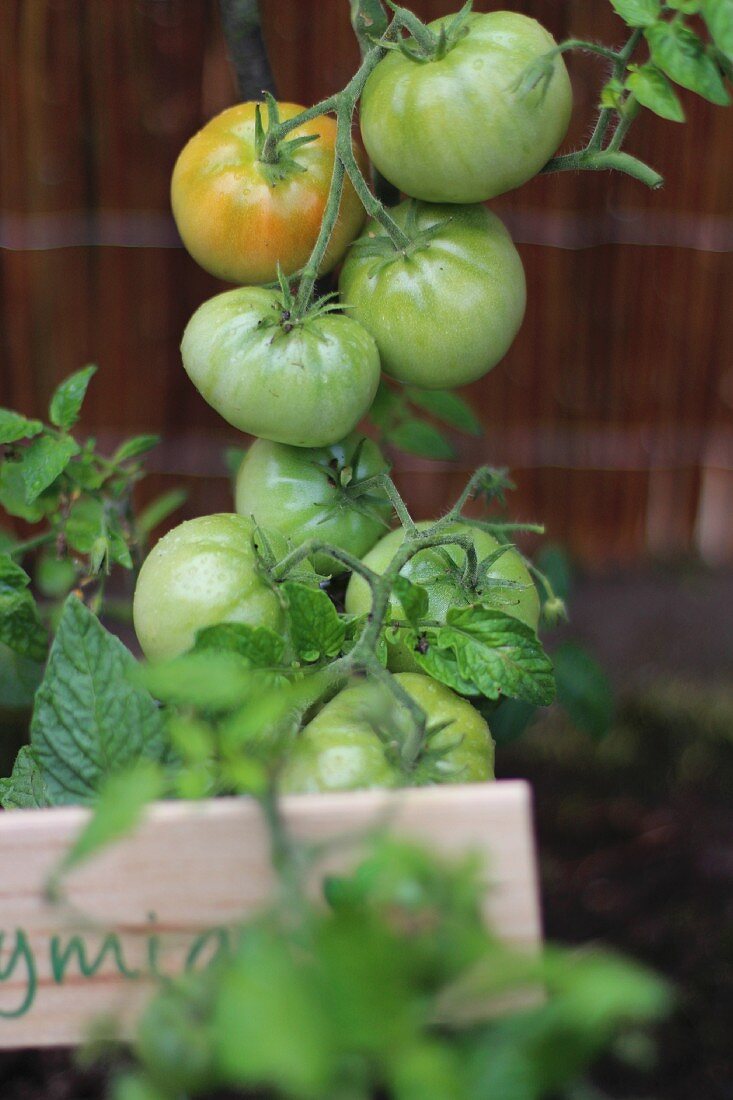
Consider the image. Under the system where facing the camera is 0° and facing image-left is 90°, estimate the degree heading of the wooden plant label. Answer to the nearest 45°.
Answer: approximately 0°
